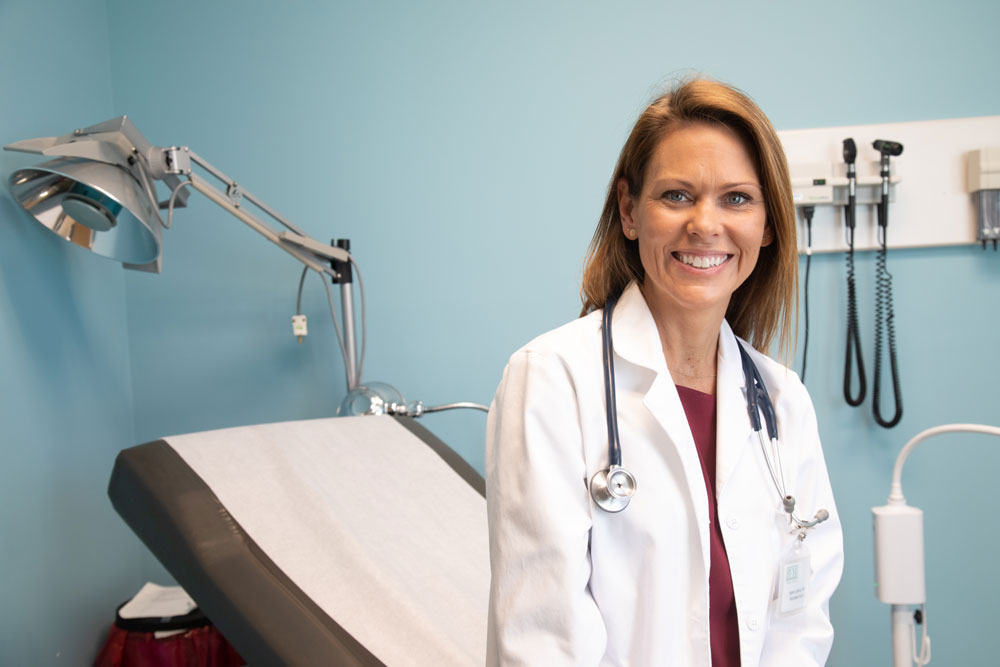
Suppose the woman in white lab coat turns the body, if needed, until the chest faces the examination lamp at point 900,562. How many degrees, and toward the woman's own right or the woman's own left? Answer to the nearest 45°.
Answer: approximately 90° to the woman's own left

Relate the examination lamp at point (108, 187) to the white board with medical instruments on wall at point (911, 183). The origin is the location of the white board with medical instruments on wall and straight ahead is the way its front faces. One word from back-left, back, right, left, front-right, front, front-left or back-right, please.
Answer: front-right

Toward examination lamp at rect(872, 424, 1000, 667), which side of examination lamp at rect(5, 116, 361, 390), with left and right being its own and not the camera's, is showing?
left

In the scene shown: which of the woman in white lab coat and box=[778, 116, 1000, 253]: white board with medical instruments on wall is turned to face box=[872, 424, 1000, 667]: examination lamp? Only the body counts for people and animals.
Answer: the white board with medical instruments on wall

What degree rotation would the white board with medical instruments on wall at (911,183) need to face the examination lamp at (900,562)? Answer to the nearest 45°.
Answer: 0° — it already faces it

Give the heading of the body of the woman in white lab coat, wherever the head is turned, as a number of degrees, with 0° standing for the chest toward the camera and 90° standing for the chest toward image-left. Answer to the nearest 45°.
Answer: approximately 315°

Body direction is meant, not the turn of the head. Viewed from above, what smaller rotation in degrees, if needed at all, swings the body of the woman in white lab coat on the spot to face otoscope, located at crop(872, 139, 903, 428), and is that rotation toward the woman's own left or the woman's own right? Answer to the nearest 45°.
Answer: approximately 90° to the woman's own left

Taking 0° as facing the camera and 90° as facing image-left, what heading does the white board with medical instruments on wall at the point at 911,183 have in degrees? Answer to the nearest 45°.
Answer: approximately 0°
